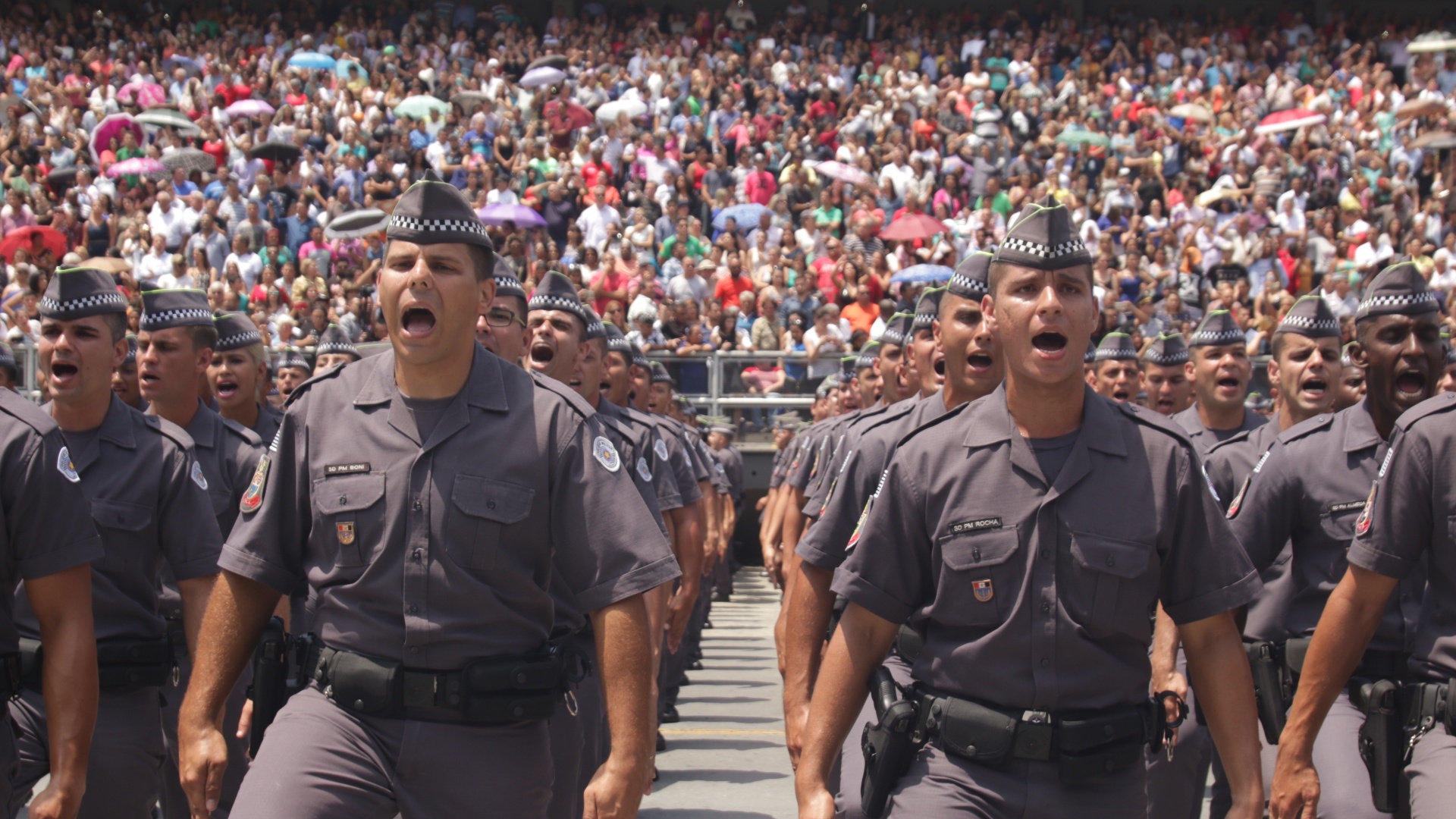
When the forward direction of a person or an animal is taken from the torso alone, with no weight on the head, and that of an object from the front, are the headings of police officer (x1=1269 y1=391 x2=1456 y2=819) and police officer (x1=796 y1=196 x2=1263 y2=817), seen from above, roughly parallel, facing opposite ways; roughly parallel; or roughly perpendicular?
roughly parallel

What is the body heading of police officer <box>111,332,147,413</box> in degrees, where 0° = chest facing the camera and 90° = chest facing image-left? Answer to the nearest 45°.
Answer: approximately 45°

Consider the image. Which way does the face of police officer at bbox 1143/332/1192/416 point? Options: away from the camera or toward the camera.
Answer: toward the camera

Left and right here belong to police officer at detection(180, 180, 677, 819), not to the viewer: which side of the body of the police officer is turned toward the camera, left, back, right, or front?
front

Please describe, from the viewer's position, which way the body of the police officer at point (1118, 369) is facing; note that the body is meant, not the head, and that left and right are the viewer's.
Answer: facing the viewer

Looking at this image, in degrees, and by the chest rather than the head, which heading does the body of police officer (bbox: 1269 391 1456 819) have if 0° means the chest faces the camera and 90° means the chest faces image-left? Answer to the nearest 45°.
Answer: approximately 0°

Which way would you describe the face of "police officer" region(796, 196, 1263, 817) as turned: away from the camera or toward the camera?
toward the camera

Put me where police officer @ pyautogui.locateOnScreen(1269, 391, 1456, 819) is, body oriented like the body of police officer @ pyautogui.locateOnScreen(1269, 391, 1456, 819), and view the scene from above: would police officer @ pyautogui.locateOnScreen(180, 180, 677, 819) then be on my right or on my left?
on my right

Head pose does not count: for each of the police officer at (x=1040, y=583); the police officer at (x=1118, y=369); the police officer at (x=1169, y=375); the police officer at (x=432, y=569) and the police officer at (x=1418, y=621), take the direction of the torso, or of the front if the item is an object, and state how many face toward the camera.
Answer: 5

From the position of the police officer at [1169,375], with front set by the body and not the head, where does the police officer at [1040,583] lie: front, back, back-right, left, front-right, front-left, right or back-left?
front

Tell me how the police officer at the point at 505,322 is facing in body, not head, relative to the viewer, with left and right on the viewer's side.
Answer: facing the viewer and to the left of the viewer

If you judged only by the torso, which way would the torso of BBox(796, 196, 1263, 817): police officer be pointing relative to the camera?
toward the camera
